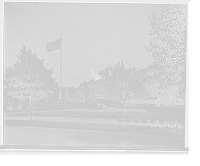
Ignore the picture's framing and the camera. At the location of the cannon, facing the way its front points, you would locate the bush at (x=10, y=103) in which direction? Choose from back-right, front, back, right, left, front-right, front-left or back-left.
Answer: back-right

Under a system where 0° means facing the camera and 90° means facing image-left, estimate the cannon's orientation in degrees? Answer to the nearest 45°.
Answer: approximately 315°
